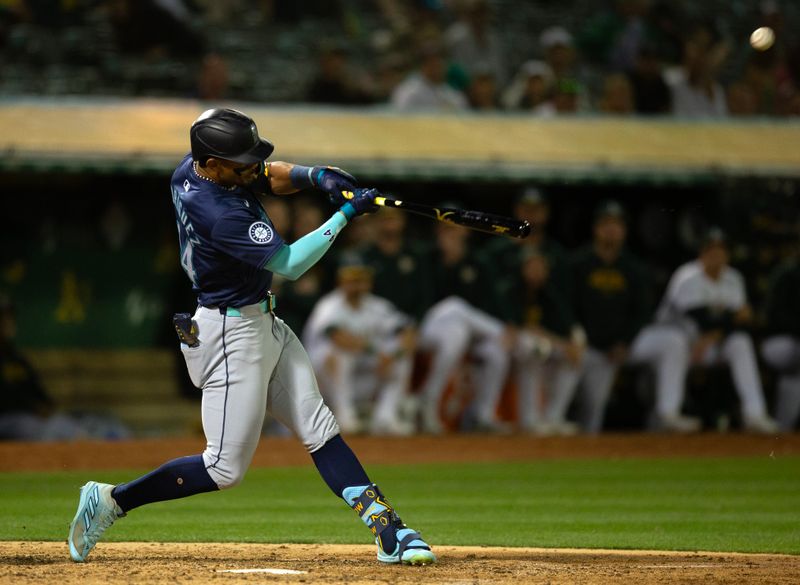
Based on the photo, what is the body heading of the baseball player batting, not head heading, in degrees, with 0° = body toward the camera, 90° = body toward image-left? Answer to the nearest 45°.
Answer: approximately 270°

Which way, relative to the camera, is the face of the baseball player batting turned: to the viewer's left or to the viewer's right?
to the viewer's right
